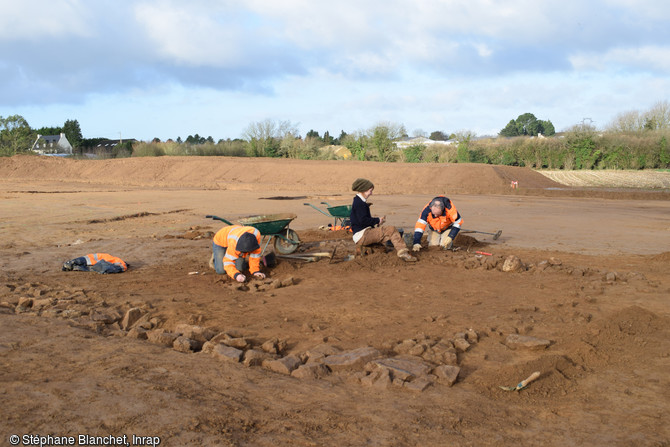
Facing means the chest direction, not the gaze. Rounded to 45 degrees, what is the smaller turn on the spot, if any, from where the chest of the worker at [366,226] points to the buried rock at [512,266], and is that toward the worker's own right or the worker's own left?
0° — they already face it

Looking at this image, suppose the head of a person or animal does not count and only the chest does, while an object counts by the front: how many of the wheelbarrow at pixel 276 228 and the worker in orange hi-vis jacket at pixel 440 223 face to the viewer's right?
1

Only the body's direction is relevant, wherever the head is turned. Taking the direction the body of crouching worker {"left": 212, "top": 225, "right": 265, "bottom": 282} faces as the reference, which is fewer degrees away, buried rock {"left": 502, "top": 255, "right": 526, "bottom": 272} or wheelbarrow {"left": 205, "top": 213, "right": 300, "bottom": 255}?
the buried rock

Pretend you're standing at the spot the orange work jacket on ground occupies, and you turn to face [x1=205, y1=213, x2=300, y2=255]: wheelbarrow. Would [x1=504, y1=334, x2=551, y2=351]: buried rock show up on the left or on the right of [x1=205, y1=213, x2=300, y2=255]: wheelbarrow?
right

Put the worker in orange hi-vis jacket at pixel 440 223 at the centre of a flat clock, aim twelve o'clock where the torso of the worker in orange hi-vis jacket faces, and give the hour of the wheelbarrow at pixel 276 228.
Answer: The wheelbarrow is roughly at 2 o'clock from the worker in orange hi-vis jacket.

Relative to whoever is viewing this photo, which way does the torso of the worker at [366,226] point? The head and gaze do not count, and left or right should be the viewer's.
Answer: facing to the right of the viewer

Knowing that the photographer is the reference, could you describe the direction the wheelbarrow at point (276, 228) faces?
facing to the right of the viewer

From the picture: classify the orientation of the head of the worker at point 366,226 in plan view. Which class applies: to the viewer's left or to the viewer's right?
to the viewer's right
